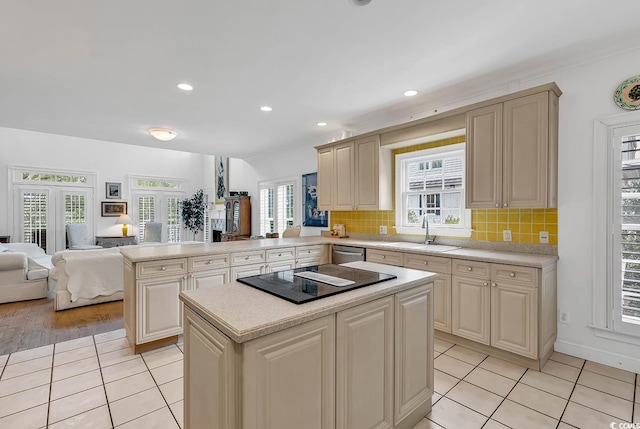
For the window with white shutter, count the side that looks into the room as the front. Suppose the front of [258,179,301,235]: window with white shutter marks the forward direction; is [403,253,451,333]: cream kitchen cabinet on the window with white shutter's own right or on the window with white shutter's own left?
on the window with white shutter's own left

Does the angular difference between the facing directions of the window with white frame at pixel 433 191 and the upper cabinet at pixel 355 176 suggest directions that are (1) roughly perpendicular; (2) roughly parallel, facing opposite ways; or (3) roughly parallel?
roughly parallel

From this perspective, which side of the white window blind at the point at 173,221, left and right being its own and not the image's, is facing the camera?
front

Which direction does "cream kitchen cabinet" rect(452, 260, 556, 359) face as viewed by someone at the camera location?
facing the viewer and to the left of the viewer

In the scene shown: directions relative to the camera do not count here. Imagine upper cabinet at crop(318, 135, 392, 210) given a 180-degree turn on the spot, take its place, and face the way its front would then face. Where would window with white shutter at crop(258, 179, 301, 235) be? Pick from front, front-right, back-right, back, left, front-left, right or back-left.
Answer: left

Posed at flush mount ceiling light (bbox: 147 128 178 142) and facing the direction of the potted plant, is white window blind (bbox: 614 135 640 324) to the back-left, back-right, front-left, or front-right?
back-right

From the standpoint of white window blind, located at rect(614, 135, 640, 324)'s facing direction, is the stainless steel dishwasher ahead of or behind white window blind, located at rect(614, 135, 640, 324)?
ahead

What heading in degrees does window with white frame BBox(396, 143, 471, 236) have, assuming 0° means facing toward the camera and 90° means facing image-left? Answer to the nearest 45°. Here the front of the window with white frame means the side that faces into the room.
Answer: approximately 45°

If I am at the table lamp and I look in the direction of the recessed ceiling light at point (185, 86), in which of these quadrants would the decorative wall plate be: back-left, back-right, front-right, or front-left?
front-left

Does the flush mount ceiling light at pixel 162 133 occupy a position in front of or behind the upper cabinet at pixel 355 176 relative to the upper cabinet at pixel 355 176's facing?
in front

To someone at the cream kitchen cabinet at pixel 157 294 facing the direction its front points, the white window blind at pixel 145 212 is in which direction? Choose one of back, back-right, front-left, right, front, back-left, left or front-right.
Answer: back-left

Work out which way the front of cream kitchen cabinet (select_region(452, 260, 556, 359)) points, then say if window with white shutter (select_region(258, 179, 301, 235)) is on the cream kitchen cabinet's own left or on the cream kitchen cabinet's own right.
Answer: on the cream kitchen cabinet's own right

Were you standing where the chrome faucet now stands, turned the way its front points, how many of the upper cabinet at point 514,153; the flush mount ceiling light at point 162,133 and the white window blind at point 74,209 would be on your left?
1

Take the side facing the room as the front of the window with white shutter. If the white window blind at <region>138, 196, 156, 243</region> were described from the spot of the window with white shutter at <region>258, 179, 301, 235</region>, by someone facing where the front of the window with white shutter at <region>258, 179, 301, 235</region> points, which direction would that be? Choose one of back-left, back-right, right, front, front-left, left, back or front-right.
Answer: right
